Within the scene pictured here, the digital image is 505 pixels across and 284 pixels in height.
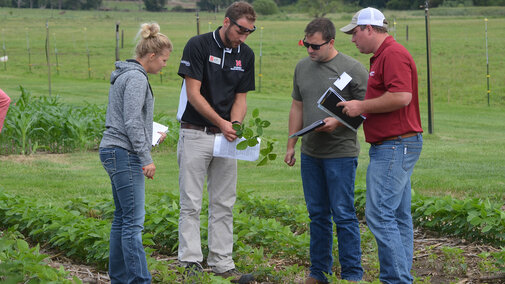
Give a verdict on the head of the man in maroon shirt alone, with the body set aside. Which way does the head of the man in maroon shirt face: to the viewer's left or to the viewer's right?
to the viewer's left

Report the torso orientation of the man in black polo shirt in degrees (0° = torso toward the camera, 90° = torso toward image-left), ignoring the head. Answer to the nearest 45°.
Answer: approximately 315°

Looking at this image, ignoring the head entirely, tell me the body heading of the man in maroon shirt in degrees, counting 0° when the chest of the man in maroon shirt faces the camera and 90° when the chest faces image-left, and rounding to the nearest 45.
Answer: approximately 90°

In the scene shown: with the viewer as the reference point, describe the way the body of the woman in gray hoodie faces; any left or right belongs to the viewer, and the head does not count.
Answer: facing to the right of the viewer

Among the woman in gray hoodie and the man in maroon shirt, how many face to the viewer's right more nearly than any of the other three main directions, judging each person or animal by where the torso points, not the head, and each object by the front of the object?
1

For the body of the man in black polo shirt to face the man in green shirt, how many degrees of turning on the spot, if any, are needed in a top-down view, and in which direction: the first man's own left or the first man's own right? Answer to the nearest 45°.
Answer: approximately 45° to the first man's own left

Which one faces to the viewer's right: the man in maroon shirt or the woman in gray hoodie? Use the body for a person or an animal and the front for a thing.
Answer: the woman in gray hoodie
